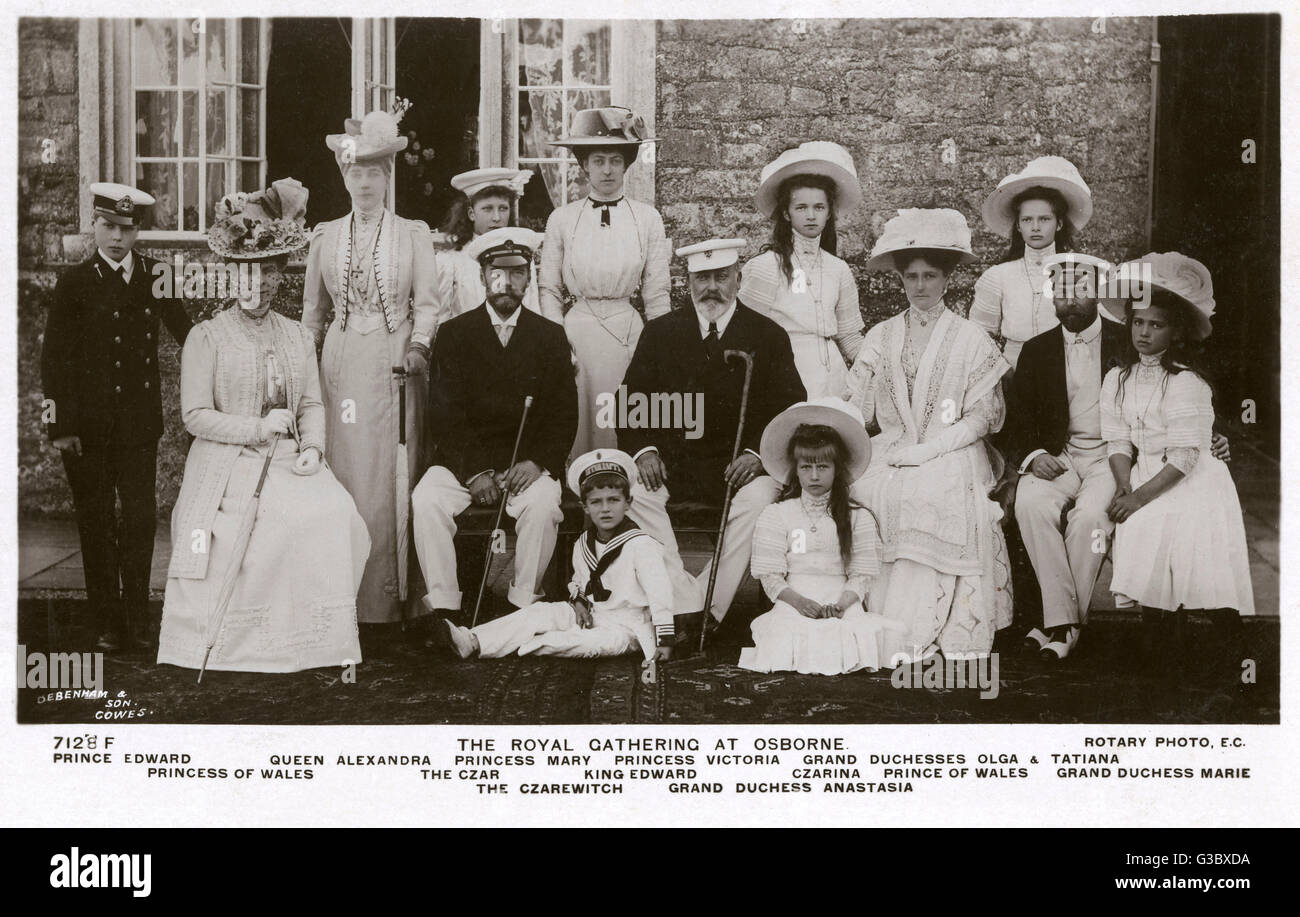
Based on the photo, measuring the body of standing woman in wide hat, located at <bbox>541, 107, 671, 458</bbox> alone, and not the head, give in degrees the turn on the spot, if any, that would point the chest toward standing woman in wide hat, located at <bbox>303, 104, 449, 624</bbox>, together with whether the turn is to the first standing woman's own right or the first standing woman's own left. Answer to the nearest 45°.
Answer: approximately 90° to the first standing woman's own right

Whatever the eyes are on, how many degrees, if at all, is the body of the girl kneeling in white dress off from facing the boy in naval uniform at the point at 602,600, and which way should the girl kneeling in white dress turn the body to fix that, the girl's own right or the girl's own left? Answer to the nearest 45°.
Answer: approximately 90° to the girl's own right

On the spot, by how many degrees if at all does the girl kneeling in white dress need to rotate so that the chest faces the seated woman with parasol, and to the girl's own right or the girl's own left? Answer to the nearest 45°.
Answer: approximately 90° to the girl's own right

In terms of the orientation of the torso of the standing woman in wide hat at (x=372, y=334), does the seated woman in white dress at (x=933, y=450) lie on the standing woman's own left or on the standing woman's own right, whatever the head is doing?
on the standing woman's own left

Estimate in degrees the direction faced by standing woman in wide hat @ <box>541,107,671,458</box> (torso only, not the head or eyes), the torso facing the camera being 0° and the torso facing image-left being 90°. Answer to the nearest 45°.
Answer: approximately 0°

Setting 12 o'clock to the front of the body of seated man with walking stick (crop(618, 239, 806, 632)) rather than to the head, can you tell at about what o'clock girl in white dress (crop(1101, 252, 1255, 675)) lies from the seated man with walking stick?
The girl in white dress is roughly at 9 o'clock from the seated man with walking stick.
